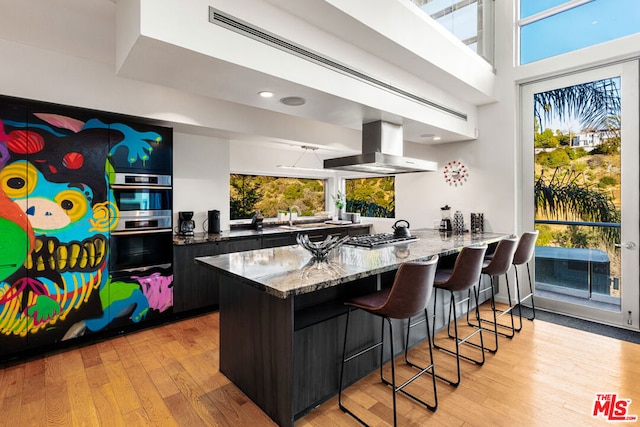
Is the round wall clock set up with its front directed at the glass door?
no

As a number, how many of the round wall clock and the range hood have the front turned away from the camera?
0

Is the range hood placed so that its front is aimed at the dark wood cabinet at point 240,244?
no

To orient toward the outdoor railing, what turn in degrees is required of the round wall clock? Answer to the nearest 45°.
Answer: approximately 90° to its left

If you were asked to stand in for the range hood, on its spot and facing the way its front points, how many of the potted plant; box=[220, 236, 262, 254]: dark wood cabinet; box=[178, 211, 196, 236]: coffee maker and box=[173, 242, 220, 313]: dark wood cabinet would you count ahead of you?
0

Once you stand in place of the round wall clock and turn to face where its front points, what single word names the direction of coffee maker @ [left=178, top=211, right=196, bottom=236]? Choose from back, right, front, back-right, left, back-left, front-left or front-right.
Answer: front-right

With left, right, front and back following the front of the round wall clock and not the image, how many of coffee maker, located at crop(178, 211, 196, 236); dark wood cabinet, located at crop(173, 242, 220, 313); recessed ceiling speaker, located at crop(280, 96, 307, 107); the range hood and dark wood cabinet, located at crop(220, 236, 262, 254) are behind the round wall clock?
0

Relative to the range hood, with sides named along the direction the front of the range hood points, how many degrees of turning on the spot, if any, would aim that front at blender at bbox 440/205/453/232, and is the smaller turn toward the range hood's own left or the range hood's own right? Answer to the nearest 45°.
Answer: approximately 90° to the range hood's own left

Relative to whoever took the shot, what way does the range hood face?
facing the viewer and to the right of the viewer

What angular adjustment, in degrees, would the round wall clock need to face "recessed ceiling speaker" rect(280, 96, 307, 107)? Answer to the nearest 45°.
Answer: approximately 45° to its right

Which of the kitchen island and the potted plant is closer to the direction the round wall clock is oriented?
the kitchen island

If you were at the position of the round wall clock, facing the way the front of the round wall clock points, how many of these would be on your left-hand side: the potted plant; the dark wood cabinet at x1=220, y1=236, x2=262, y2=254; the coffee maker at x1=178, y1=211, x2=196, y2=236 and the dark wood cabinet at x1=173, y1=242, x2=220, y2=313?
0

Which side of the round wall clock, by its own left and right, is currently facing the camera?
front
